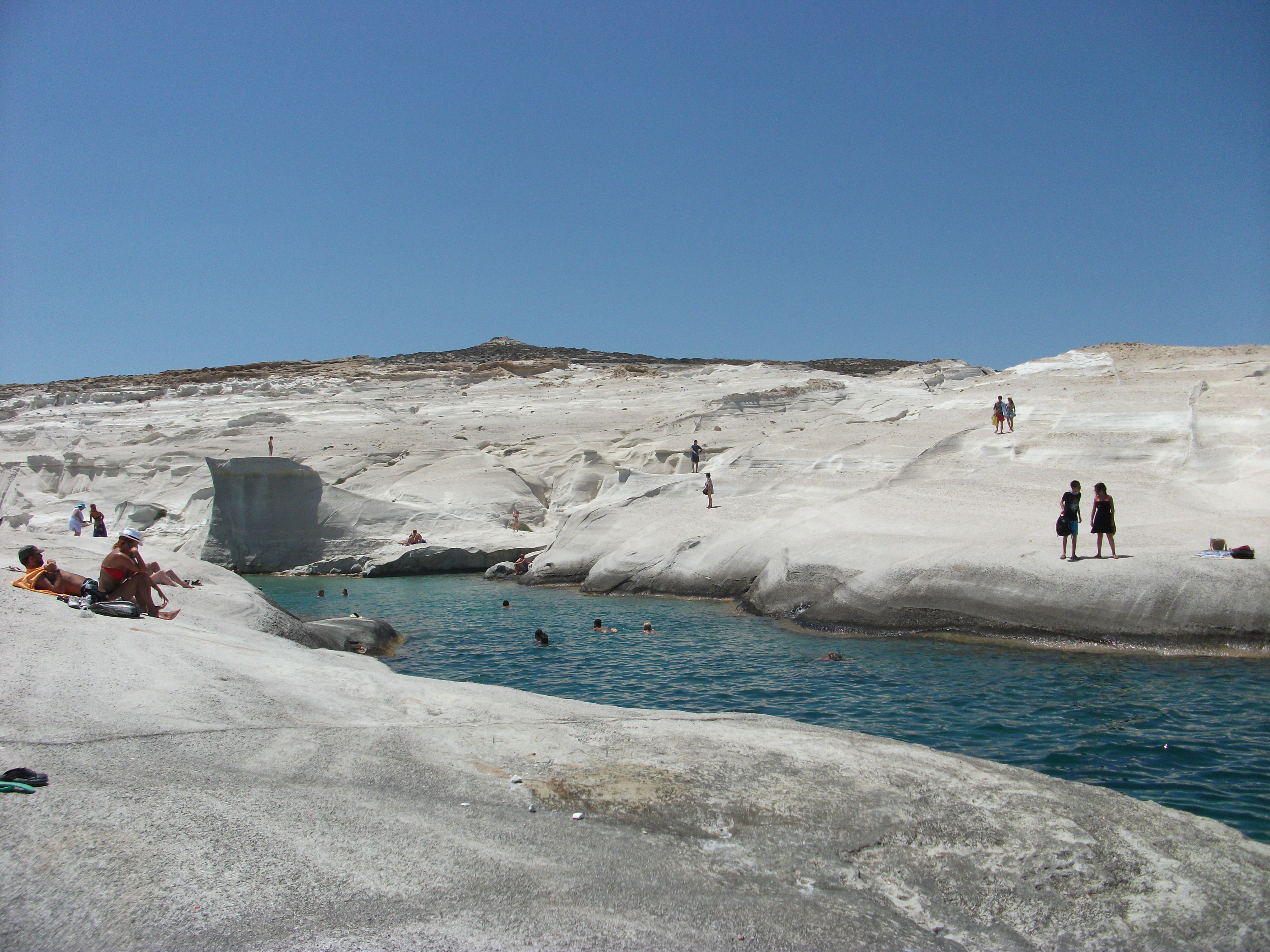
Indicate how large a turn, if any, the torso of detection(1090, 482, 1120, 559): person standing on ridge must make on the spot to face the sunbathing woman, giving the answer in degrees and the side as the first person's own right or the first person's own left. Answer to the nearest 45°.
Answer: approximately 45° to the first person's own right

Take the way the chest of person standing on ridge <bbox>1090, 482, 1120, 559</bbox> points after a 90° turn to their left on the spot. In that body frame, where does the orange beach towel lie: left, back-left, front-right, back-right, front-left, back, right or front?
back-right

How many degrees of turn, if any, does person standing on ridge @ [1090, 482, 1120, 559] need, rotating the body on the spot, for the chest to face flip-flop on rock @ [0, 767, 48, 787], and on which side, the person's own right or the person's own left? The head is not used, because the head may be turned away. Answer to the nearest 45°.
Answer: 0° — they already face it

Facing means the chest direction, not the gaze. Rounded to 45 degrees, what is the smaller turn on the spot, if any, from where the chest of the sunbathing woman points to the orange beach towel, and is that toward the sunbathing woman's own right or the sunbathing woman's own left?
approximately 180°

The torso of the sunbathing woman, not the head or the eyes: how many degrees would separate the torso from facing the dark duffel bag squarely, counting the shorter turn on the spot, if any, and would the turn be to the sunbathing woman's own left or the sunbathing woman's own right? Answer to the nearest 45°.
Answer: approximately 90° to the sunbathing woman's own right

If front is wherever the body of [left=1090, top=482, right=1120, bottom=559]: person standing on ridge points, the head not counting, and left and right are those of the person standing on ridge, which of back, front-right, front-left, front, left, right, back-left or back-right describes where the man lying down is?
front-right

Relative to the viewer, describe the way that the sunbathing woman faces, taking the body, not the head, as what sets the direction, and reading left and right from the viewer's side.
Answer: facing to the right of the viewer

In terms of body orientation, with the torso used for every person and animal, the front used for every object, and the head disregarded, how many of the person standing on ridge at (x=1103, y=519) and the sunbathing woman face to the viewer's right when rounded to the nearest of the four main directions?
1

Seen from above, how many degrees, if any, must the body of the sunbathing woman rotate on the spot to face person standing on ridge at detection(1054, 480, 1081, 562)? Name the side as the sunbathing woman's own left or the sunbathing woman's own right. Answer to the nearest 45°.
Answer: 0° — they already face them

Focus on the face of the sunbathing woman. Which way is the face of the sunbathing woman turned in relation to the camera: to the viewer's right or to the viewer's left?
to the viewer's right

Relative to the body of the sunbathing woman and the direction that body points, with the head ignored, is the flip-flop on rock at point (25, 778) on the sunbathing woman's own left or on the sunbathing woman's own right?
on the sunbathing woman's own right

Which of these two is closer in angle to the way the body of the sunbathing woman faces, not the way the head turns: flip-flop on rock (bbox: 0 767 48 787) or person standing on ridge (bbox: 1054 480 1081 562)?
the person standing on ridge
